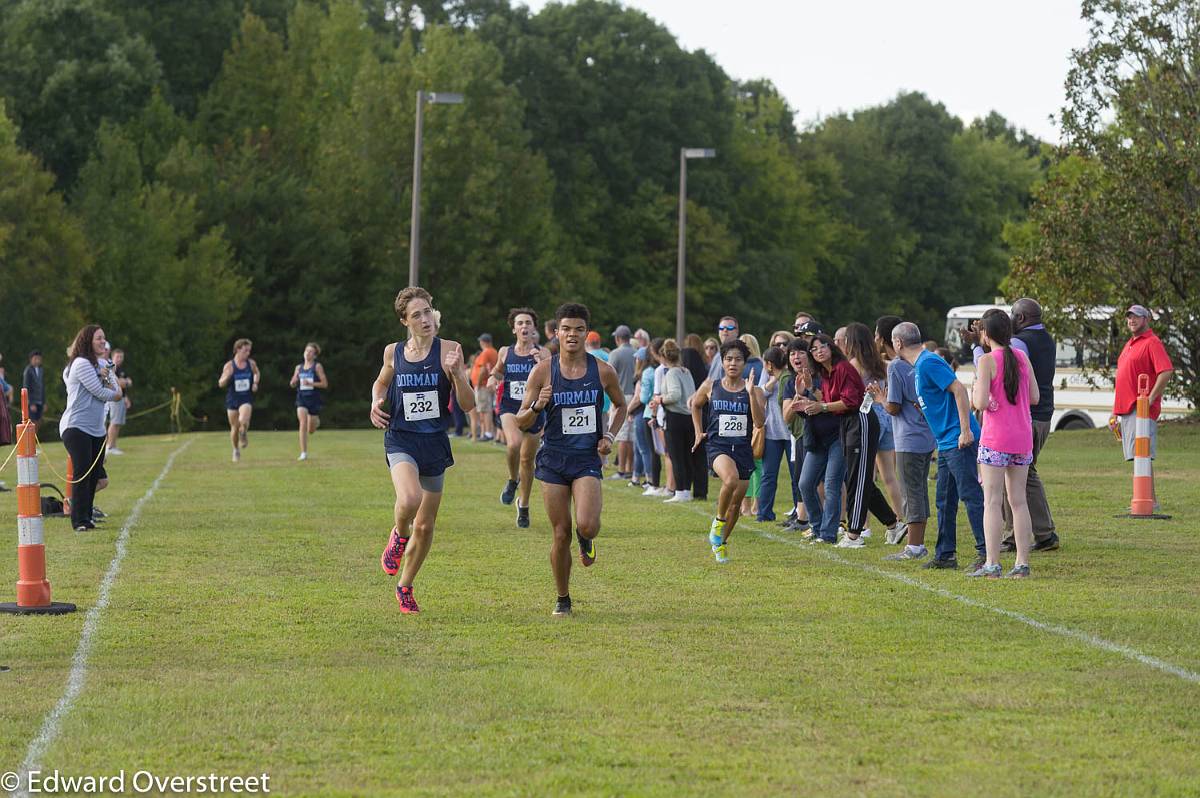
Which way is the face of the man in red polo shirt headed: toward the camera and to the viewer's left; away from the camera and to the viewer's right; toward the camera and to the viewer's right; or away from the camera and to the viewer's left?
toward the camera and to the viewer's left

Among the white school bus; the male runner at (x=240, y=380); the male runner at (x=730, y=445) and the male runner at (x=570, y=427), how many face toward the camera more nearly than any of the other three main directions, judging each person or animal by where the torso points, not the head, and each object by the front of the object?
3

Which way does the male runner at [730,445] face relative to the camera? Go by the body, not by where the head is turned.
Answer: toward the camera

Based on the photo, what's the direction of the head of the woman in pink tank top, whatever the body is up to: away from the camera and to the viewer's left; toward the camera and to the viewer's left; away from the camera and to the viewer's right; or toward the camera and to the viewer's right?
away from the camera and to the viewer's left

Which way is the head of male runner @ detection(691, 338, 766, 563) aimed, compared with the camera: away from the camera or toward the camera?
toward the camera

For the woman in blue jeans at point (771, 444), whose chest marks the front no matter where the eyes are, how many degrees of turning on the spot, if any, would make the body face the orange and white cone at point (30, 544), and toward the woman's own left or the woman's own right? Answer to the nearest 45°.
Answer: approximately 45° to the woman's own left

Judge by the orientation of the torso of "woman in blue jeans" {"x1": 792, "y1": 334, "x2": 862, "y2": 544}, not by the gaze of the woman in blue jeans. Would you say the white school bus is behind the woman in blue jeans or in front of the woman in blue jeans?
behind

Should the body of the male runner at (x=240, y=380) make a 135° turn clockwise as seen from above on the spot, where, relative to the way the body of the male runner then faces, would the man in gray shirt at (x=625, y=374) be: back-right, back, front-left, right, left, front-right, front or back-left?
back

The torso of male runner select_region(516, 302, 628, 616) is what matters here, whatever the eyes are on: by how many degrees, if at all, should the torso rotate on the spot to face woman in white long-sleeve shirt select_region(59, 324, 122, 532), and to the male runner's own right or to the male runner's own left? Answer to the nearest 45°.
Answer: approximately 135° to the male runner's own right

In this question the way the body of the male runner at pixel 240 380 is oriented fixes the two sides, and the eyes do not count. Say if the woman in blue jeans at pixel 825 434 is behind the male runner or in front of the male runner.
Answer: in front

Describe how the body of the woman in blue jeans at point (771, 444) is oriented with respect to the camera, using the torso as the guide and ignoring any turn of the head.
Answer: to the viewer's left

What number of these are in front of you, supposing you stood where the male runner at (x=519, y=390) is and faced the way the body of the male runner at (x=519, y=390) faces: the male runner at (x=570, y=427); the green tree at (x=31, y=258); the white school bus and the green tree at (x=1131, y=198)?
1

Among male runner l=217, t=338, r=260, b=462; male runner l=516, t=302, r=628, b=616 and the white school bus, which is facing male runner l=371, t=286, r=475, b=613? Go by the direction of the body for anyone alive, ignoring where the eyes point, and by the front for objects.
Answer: male runner l=217, t=338, r=260, b=462

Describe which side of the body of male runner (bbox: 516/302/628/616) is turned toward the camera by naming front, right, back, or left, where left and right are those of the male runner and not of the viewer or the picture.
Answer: front

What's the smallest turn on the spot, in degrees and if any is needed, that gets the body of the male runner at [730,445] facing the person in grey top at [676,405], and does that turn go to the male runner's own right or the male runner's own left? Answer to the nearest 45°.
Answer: approximately 180°

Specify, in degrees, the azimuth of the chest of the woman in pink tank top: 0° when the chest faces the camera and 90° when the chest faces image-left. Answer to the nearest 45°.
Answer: approximately 135°

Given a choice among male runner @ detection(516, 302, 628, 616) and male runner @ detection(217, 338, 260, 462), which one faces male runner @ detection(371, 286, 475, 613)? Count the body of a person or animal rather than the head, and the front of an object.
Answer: male runner @ detection(217, 338, 260, 462)
